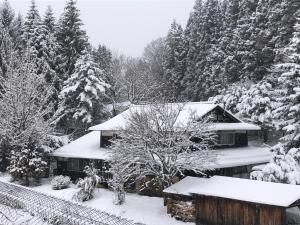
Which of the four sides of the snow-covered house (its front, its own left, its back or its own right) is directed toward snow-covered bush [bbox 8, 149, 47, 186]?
right

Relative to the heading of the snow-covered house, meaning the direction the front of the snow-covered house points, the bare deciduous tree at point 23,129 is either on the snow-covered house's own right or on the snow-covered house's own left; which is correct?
on the snow-covered house's own right

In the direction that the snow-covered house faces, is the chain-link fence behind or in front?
in front

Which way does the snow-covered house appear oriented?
toward the camera

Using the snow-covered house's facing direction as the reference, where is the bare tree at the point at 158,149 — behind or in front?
in front

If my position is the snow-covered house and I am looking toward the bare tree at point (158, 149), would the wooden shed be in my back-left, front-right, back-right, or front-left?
front-left

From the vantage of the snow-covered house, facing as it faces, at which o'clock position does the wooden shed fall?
The wooden shed is roughly at 12 o'clock from the snow-covered house.

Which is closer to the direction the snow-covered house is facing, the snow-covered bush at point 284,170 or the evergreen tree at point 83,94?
the snow-covered bush

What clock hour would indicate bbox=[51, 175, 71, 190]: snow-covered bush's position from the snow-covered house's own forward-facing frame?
The snow-covered bush is roughly at 3 o'clock from the snow-covered house.
